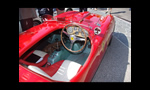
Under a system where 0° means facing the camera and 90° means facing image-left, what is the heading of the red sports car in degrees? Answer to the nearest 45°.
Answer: approximately 225°
